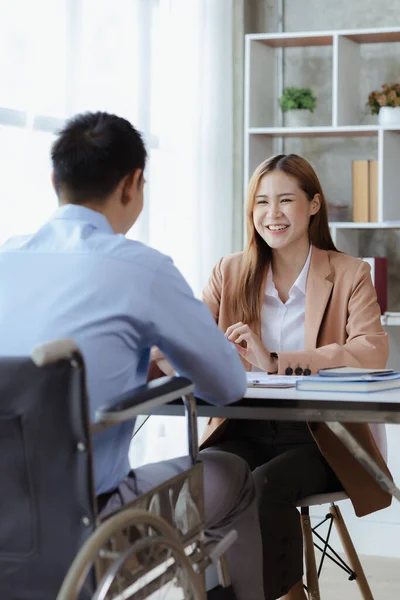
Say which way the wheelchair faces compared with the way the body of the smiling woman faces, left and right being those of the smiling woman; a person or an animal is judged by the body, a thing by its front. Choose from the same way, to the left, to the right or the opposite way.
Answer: the opposite way

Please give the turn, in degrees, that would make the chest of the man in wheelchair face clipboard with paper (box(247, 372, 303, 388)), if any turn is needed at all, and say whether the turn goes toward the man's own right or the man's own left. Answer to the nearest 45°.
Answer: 0° — they already face it

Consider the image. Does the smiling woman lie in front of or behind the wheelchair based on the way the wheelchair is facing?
in front

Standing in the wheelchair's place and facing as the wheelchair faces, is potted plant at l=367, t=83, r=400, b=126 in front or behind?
in front

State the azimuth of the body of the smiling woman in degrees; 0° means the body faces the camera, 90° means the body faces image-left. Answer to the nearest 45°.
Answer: approximately 45°

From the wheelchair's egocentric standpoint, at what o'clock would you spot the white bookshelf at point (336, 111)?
The white bookshelf is roughly at 11 o'clock from the wheelchair.

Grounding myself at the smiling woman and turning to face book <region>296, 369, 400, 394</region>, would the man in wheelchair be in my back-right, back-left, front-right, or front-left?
front-right

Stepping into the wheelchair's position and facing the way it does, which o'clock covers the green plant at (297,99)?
The green plant is roughly at 11 o'clock from the wheelchair.

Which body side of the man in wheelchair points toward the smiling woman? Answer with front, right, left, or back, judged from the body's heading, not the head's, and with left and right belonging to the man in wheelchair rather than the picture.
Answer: front

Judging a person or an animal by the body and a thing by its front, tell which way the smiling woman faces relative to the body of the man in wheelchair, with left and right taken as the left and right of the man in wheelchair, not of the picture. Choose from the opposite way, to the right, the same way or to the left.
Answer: the opposite way

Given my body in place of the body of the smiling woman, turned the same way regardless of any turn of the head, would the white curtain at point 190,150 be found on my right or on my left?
on my right

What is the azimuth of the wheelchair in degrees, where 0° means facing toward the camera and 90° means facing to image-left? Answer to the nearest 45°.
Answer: approximately 225°

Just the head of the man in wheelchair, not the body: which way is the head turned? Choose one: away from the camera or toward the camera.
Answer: away from the camera

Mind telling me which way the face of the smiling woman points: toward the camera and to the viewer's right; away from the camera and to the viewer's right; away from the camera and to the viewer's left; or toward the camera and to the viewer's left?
toward the camera and to the viewer's left

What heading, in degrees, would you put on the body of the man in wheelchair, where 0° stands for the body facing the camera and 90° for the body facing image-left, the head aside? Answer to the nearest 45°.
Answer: approximately 225°
